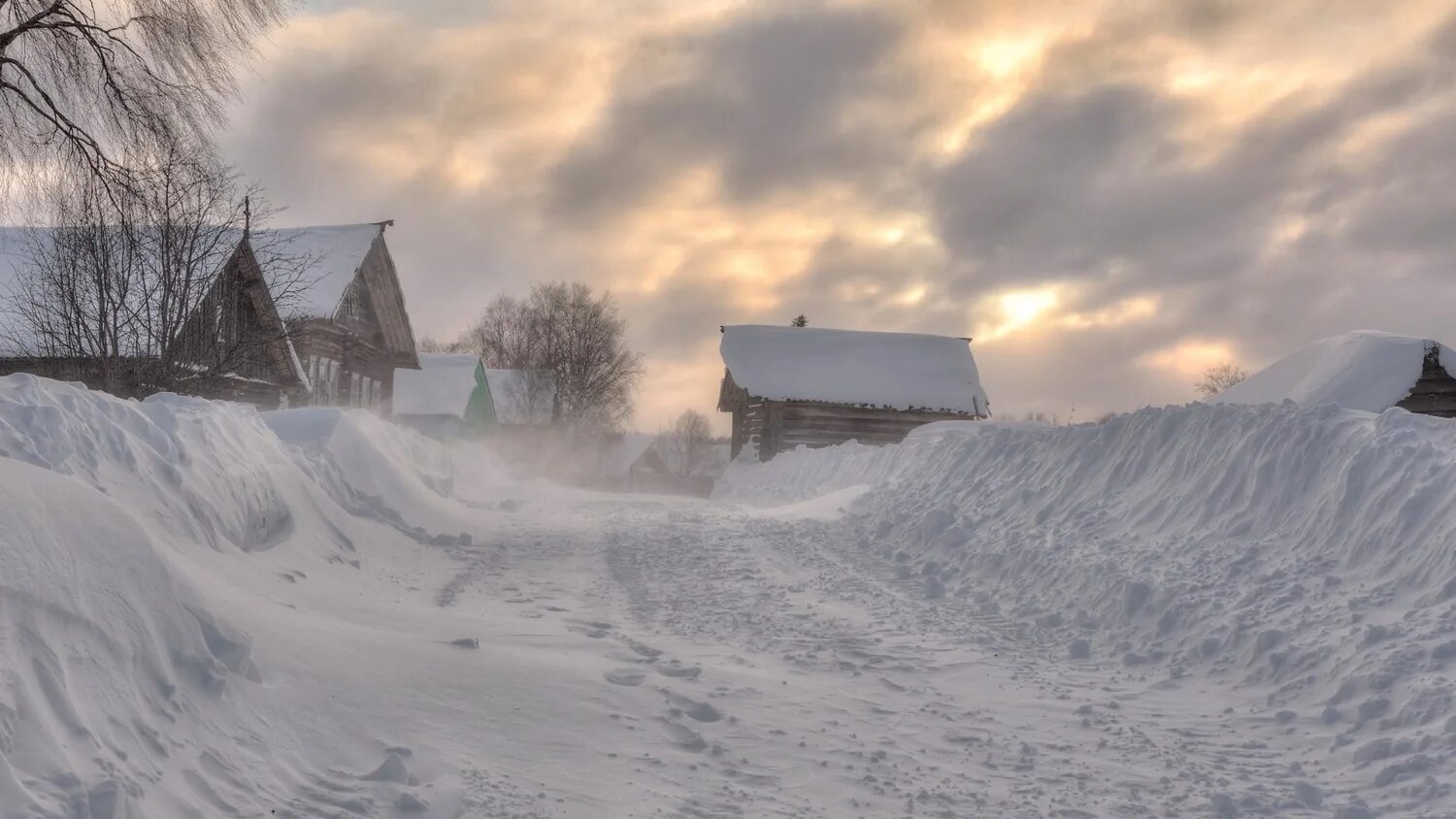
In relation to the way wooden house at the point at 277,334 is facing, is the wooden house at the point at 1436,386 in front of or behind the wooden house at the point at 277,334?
in front

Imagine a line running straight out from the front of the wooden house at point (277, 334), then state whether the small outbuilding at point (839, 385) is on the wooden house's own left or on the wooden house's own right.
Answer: on the wooden house's own left

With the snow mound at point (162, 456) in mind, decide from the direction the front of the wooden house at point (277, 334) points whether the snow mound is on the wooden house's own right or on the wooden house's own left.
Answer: on the wooden house's own right

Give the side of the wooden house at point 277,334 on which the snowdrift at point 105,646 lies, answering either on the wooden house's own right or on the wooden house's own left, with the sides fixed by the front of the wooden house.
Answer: on the wooden house's own right

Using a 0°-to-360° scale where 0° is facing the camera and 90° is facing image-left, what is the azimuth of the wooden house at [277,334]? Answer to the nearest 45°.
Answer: approximately 315°

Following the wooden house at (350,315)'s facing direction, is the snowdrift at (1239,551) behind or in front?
in front

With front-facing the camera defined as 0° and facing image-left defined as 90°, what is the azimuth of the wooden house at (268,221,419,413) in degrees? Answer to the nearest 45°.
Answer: approximately 315°

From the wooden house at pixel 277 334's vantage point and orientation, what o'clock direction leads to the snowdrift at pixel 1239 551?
The snowdrift is roughly at 1 o'clock from the wooden house.
